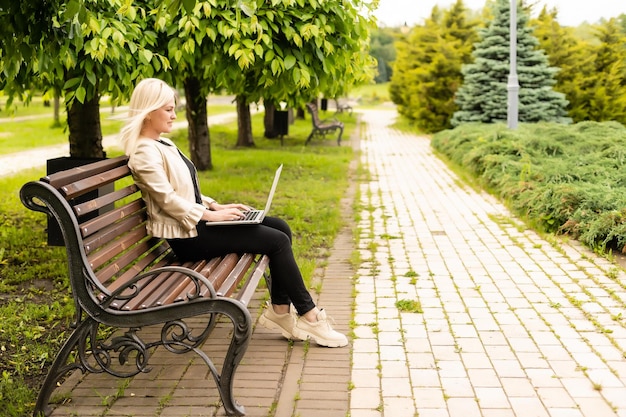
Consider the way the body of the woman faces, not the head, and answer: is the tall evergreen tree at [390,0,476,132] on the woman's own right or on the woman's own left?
on the woman's own left

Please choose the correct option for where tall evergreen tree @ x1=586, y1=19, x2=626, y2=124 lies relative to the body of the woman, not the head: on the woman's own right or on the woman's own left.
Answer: on the woman's own left

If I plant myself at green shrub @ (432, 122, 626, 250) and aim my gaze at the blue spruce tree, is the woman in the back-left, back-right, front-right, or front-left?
back-left

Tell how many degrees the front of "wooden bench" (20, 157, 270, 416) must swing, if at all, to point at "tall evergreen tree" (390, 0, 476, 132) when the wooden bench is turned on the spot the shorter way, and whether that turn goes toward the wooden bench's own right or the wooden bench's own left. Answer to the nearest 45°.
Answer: approximately 45° to the wooden bench's own left

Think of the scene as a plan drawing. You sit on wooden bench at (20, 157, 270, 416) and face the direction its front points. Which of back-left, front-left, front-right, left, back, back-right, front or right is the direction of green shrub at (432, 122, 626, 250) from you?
front-left

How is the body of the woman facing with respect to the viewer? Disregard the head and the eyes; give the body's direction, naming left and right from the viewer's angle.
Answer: facing to the right of the viewer

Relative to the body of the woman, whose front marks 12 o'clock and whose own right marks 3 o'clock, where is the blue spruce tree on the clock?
The blue spruce tree is roughly at 10 o'clock from the woman.

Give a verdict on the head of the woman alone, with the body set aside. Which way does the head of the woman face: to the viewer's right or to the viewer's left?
to the viewer's right

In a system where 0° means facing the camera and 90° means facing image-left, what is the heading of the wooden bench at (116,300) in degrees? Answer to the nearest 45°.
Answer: approximately 270°
